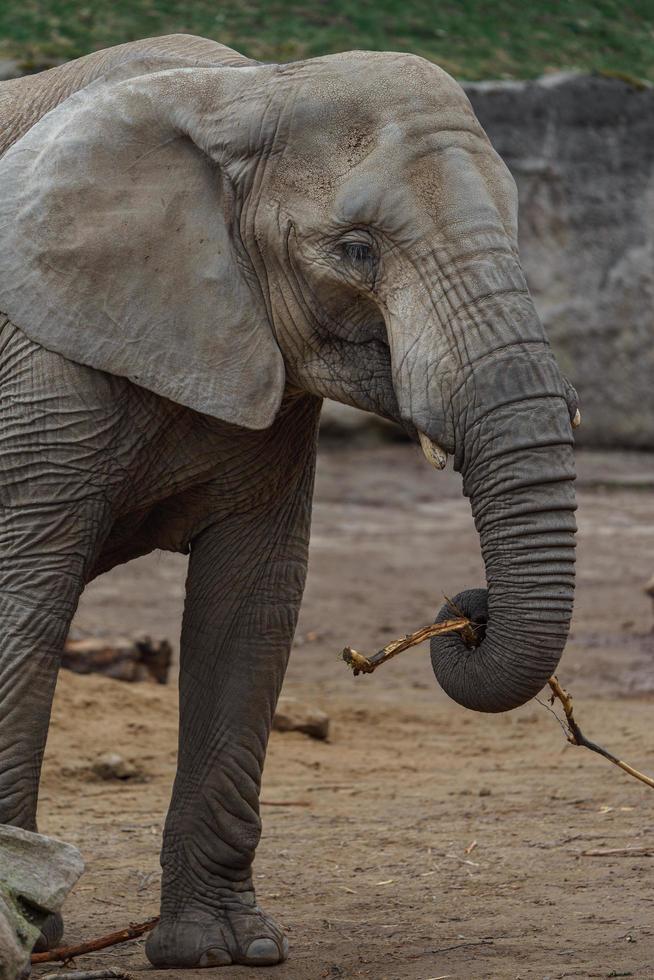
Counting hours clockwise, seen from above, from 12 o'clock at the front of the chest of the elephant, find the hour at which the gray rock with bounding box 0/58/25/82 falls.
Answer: The gray rock is roughly at 7 o'clock from the elephant.

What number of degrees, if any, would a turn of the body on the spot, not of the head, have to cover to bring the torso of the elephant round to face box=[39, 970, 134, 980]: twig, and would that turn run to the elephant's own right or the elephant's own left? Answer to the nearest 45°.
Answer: approximately 45° to the elephant's own right

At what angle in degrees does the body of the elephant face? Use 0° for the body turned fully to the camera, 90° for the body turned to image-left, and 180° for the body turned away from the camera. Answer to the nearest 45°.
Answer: approximately 315°
